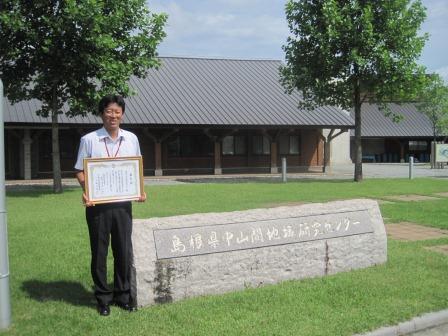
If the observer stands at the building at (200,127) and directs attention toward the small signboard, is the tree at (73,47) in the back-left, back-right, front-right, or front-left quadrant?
back-right

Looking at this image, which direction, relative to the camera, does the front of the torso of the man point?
toward the camera

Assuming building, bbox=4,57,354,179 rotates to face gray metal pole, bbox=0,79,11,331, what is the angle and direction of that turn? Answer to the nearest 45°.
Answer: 0° — it already faces it

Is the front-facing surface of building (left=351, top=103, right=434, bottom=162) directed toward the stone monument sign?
yes

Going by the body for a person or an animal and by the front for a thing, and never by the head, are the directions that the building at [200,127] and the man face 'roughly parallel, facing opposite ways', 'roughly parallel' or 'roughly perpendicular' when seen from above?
roughly parallel

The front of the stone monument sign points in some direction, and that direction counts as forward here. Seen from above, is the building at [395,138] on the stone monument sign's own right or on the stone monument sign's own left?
on the stone monument sign's own left

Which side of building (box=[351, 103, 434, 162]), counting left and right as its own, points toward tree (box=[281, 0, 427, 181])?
front

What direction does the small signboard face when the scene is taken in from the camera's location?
facing the viewer

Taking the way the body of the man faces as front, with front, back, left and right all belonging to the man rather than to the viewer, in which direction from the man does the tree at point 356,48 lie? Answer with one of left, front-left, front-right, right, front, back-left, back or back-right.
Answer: back-left

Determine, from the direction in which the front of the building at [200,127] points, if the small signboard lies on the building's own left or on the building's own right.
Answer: on the building's own left

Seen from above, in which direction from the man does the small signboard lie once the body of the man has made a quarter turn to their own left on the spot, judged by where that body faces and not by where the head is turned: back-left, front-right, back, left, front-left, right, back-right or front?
front-left

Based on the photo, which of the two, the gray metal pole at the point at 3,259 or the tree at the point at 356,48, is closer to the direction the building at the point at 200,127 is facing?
the gray metal pole

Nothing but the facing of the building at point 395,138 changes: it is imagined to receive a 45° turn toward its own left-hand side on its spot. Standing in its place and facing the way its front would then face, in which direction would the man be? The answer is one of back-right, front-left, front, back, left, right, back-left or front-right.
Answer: front-right
